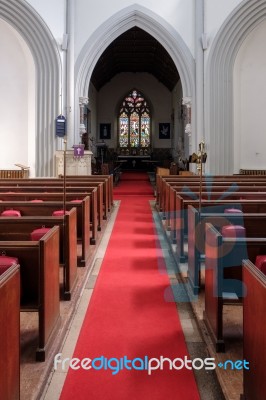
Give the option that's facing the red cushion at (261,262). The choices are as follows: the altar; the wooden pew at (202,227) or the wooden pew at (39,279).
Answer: the altar

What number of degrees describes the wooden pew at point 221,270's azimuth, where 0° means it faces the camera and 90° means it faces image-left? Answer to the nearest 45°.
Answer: approximately 180°

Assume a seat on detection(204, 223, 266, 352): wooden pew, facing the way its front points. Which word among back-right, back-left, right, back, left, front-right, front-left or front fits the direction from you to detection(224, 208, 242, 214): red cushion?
front

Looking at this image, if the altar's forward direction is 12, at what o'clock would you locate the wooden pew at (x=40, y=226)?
The wooden pew is roughly at 12 o'clock from the altar.

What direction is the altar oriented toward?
toward the camera

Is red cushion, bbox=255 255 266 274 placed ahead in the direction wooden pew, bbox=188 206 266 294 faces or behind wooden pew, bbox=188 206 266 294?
behind

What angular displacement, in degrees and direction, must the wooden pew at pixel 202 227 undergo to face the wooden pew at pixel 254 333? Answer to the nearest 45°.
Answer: approximately 180°

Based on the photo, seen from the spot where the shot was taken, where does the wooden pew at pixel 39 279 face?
facing away from the viewer

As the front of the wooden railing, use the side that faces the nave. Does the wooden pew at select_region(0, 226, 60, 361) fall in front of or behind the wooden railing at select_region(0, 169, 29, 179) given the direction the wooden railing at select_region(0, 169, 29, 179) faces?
in front

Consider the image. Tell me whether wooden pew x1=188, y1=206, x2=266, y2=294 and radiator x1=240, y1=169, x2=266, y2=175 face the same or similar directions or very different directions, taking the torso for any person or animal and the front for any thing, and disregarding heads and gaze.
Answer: very different directions

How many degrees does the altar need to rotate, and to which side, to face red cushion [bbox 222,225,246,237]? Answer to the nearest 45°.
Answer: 0° — it already faces it

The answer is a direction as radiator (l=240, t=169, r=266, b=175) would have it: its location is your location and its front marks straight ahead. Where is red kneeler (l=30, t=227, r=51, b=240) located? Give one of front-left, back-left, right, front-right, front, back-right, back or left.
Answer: front

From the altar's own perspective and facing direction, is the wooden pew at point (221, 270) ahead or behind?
ahead

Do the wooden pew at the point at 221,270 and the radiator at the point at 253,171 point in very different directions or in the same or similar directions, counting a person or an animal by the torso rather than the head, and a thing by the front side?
very different directions

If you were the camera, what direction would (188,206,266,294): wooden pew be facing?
facing away from the viewer

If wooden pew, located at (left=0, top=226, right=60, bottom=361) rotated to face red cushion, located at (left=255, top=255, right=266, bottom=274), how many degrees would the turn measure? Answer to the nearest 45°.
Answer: approximately 90° to its right

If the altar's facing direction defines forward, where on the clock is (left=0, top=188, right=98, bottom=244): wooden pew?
The wooden pew is roughly at 12 o'clock from the altar.
